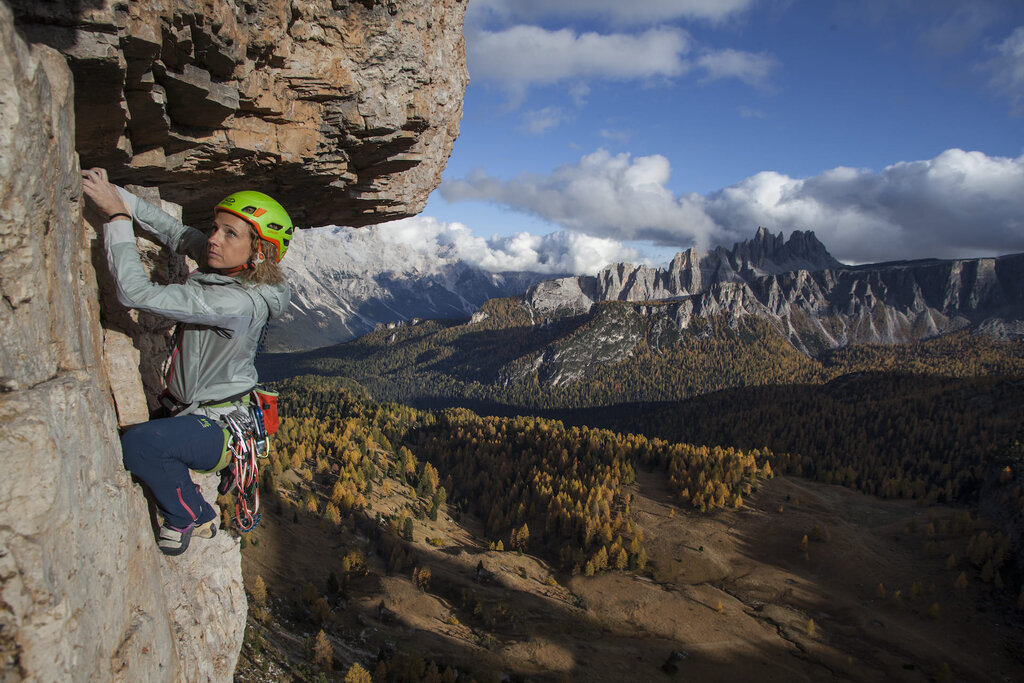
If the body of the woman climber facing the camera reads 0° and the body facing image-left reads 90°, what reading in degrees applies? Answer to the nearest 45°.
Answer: approximately 90°
